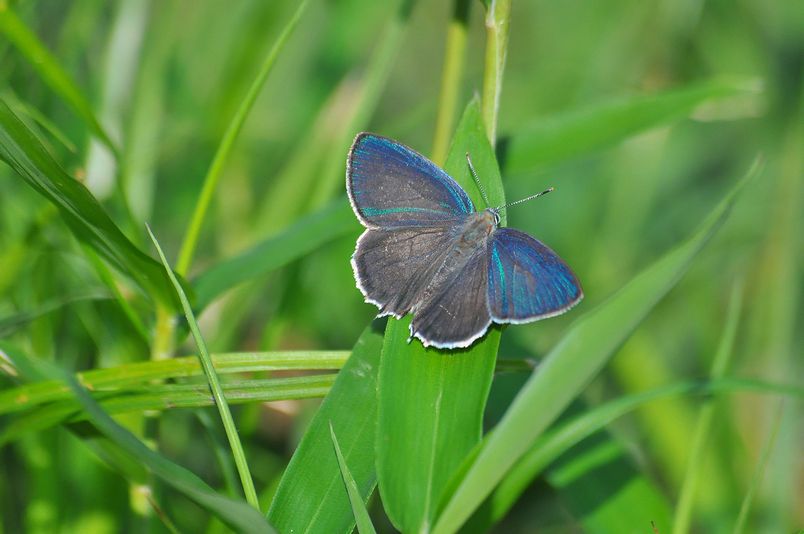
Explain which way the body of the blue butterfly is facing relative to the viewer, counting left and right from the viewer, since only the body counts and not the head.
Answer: facing away from the viewer and to the right of the viewer
